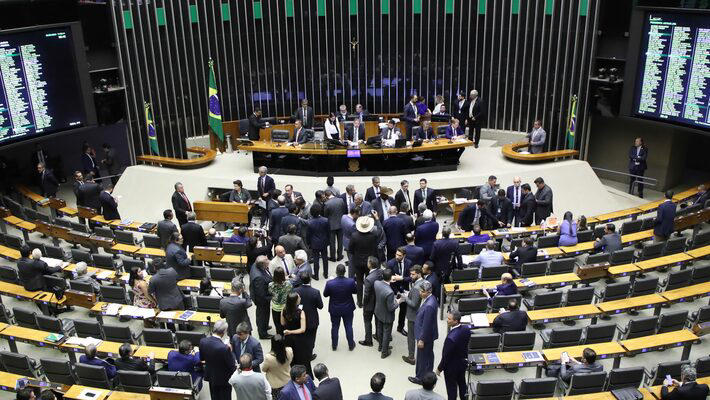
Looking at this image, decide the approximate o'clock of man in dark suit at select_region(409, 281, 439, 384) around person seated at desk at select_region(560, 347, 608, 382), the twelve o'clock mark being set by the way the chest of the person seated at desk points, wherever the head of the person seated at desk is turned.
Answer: The man in dark suit is roughly at 10 o'clock from the person seated at desk.

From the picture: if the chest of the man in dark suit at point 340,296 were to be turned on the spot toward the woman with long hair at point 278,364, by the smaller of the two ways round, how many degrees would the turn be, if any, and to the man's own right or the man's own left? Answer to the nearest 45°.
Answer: approximately 135° to the man's own left

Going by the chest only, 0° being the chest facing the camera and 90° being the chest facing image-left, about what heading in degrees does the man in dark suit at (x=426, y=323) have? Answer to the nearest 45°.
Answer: approximately 90°

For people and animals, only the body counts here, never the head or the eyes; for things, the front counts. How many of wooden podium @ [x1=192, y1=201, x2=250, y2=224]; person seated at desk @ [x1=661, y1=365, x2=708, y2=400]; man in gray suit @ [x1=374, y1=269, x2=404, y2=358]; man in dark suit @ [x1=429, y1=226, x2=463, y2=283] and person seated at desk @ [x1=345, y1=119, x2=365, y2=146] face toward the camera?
2

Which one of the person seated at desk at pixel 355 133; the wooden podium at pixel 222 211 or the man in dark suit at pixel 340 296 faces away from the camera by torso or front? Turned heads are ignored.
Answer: the man in dark suit

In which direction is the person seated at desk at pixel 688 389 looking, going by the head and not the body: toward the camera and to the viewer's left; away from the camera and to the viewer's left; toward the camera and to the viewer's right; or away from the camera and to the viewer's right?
away from the camera and to the viewer's left

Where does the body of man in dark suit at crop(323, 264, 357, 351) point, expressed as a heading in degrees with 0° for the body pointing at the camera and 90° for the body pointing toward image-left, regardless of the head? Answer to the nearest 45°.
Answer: approximately 180°

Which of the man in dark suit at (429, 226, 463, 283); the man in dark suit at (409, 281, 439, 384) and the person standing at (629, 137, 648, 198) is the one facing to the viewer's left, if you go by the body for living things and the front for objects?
the man in dark suit at (409, 281, 439, 384)

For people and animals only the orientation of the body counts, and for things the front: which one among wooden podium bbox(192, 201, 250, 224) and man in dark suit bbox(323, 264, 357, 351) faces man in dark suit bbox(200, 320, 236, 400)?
the wooden podium

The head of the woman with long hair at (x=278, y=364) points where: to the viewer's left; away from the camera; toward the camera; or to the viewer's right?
away from the camera
